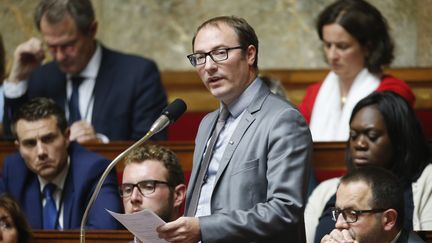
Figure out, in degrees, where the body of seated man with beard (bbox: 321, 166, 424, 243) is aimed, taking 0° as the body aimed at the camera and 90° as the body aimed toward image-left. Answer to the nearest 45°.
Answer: approximately 45°

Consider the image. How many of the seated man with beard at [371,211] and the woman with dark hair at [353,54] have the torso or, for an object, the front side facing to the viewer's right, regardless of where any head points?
0

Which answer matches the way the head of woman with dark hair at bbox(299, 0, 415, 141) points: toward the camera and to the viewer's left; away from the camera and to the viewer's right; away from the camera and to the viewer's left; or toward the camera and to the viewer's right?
toward the camera and to the viewer's left

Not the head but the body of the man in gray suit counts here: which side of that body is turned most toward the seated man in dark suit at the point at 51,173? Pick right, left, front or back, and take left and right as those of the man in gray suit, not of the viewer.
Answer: right

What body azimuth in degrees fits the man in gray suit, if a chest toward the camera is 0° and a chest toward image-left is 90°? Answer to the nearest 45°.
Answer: approximately 45°

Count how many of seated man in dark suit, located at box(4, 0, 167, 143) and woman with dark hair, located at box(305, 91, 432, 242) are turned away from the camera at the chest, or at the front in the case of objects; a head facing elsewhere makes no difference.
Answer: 0

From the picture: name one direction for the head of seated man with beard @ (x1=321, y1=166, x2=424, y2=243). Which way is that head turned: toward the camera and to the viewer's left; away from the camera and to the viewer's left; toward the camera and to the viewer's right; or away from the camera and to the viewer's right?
toward the camera and to the viewer's left

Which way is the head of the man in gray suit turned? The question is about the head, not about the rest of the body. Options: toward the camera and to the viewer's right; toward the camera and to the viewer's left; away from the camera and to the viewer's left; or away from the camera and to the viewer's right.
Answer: toward the camera and to the viewer's left
